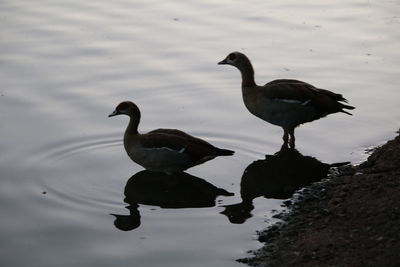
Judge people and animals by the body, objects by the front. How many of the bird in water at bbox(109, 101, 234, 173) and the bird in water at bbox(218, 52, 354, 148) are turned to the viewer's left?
2

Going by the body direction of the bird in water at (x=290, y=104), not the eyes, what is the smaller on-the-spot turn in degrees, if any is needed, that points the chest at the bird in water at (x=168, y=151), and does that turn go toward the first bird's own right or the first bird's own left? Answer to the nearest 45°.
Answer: approximately 45° to the first bird's own left

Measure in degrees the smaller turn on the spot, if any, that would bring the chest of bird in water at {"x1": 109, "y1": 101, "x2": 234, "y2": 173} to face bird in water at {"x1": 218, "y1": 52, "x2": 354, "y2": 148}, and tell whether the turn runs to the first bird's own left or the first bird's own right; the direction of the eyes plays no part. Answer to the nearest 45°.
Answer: approximately 135° to the first bird's own right

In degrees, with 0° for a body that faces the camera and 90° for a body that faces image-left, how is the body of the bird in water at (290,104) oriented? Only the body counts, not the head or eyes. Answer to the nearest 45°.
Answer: approximately 90°

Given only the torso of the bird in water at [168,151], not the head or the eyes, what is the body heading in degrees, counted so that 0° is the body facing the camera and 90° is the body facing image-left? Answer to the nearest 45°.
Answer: approximately 90°
